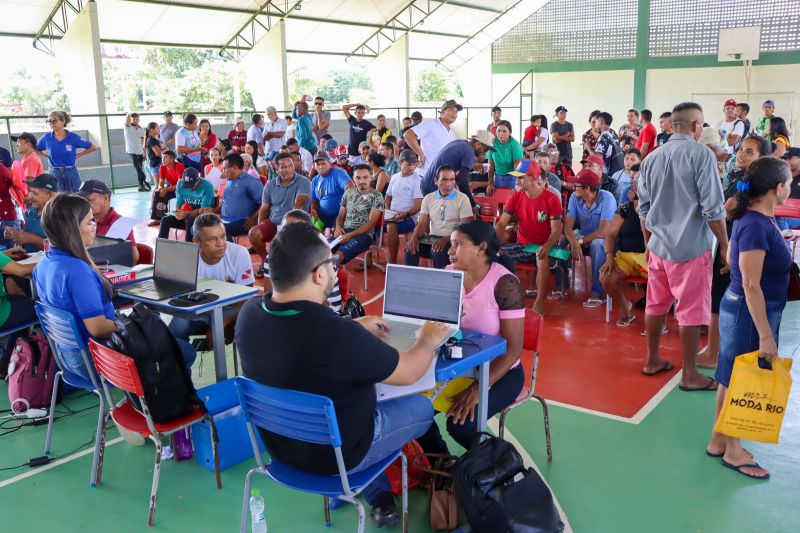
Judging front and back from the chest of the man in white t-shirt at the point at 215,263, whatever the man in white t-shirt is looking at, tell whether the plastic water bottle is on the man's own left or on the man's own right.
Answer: on the man's own left

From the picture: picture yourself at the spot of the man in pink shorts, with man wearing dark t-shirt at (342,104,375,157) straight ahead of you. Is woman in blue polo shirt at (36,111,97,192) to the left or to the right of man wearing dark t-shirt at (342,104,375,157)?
left

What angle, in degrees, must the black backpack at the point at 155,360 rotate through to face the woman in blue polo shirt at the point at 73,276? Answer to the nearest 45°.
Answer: approximately 180°

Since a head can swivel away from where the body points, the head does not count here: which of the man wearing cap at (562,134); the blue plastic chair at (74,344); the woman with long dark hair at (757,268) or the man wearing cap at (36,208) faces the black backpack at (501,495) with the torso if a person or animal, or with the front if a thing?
the man wearing cap at (562,134)
